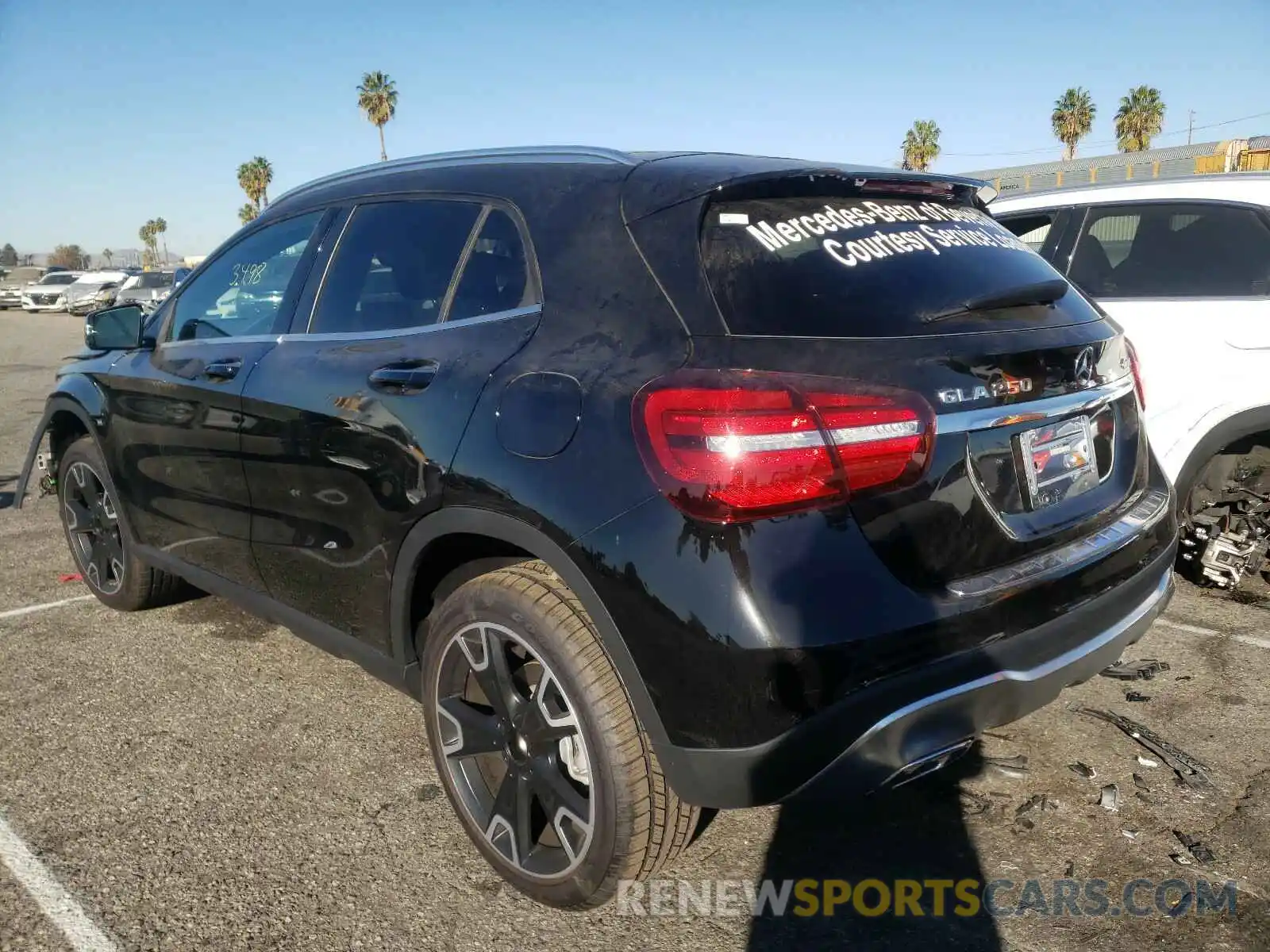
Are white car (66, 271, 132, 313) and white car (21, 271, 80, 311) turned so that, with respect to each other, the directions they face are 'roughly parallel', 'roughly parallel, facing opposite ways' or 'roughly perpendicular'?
roughly parallel

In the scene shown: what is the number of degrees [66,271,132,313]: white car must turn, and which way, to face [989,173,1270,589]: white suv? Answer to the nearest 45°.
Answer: approximately 45° to its left

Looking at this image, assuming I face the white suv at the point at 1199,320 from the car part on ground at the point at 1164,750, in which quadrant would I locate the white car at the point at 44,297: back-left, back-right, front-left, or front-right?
front-left

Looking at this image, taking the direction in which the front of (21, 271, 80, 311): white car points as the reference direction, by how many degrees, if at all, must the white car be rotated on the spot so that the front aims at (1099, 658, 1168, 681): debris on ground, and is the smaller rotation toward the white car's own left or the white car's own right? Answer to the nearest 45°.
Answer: approximately 45° to the white car's own left

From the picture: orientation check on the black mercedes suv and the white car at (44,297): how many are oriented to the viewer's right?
0

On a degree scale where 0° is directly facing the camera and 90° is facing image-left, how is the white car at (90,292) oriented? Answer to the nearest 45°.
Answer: approximately 45°

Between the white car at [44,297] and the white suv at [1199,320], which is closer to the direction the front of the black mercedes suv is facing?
the white car

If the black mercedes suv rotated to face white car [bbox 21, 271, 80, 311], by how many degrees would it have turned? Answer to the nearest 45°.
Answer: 0° — it already faces it

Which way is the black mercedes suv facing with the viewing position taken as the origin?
facing away from the viewer and to the left of the viewer

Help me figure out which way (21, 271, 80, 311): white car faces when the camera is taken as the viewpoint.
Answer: facing the viewer and to the left of the viewer

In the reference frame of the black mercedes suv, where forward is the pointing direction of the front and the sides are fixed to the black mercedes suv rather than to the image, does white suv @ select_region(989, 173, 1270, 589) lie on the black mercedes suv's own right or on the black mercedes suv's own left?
on the black mercedes suv's own right

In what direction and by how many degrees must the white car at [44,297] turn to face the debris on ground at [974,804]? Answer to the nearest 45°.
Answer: approximately 45° to its left

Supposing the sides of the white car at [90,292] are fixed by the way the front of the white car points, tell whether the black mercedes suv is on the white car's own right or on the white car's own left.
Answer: on the white car's own left

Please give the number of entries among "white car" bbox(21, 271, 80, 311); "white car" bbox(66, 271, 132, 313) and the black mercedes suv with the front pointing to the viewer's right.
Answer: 0
